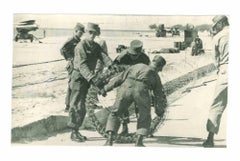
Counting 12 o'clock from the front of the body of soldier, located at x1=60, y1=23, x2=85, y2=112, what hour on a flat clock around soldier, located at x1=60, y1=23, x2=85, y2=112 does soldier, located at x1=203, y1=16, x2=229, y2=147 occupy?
soldier, located at x1=203, y1=16, x2=229, y2=147 is roughly at 11 o'clock from soldier, located at x1=60, y1=23, x2=85, y2=112.

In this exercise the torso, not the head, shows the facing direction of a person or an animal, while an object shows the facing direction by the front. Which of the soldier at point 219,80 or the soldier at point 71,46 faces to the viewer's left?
the soldier at point 219,80

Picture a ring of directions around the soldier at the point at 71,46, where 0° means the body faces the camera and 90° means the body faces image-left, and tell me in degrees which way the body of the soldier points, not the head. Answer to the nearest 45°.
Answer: approximately 315°

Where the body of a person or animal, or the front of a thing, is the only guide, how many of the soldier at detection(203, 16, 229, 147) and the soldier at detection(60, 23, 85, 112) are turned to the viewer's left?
1

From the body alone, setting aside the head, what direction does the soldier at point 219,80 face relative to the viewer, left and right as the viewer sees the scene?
facing to the left of the viewer

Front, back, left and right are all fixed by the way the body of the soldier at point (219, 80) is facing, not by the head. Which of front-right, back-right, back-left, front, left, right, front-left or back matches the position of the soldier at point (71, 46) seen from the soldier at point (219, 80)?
front
